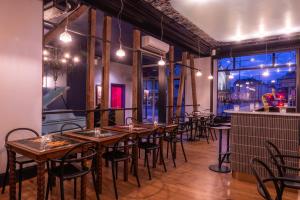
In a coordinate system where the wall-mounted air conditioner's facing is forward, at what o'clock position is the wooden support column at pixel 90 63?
The wooden support column is roughly at 3 o'clock from the wall-mounted air conditioner.

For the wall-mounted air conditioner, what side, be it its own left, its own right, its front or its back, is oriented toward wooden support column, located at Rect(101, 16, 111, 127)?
right

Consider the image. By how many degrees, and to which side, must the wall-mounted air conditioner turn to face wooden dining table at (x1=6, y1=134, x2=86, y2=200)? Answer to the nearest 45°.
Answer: approximately 45° to its right

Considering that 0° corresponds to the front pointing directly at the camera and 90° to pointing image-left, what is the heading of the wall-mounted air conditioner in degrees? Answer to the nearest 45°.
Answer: approximately 315°

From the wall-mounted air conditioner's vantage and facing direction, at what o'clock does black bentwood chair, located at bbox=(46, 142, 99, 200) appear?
The black bentwood chair is roughly at 2 o'clock from the wall-mounted air conditioner.
